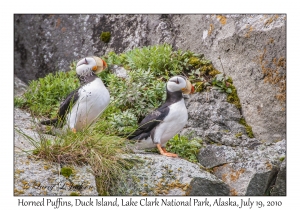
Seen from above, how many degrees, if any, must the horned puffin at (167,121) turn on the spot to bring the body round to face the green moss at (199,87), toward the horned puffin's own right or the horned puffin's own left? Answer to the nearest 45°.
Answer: approximately 90° to the horned puffin's own left

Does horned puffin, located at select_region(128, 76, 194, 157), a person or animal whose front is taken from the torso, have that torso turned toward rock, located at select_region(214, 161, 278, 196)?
yes

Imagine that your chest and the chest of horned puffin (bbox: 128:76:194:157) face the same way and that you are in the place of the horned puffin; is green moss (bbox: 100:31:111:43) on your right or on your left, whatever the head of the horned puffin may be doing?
on your left

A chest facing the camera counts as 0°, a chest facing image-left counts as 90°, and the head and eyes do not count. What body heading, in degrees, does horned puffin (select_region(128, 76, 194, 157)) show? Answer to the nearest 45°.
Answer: approximately 270°

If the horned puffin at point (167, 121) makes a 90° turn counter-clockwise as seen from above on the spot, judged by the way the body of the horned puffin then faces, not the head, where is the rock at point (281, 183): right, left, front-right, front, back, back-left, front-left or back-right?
right

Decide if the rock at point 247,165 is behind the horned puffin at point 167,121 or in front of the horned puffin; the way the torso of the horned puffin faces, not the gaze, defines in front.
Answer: in front

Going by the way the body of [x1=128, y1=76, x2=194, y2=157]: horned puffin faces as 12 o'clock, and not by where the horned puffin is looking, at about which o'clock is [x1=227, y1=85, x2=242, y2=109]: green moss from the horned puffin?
The green moss is roughly at 10 o'clock from the horned puffin.

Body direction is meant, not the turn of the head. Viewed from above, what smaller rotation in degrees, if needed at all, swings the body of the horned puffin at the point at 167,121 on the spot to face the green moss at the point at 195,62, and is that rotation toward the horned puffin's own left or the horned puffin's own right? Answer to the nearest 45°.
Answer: approximately 90° to the horned puffin's own left

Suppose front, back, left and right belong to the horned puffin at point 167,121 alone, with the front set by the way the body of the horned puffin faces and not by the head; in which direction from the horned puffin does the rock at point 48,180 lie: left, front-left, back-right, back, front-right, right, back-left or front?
back-right
